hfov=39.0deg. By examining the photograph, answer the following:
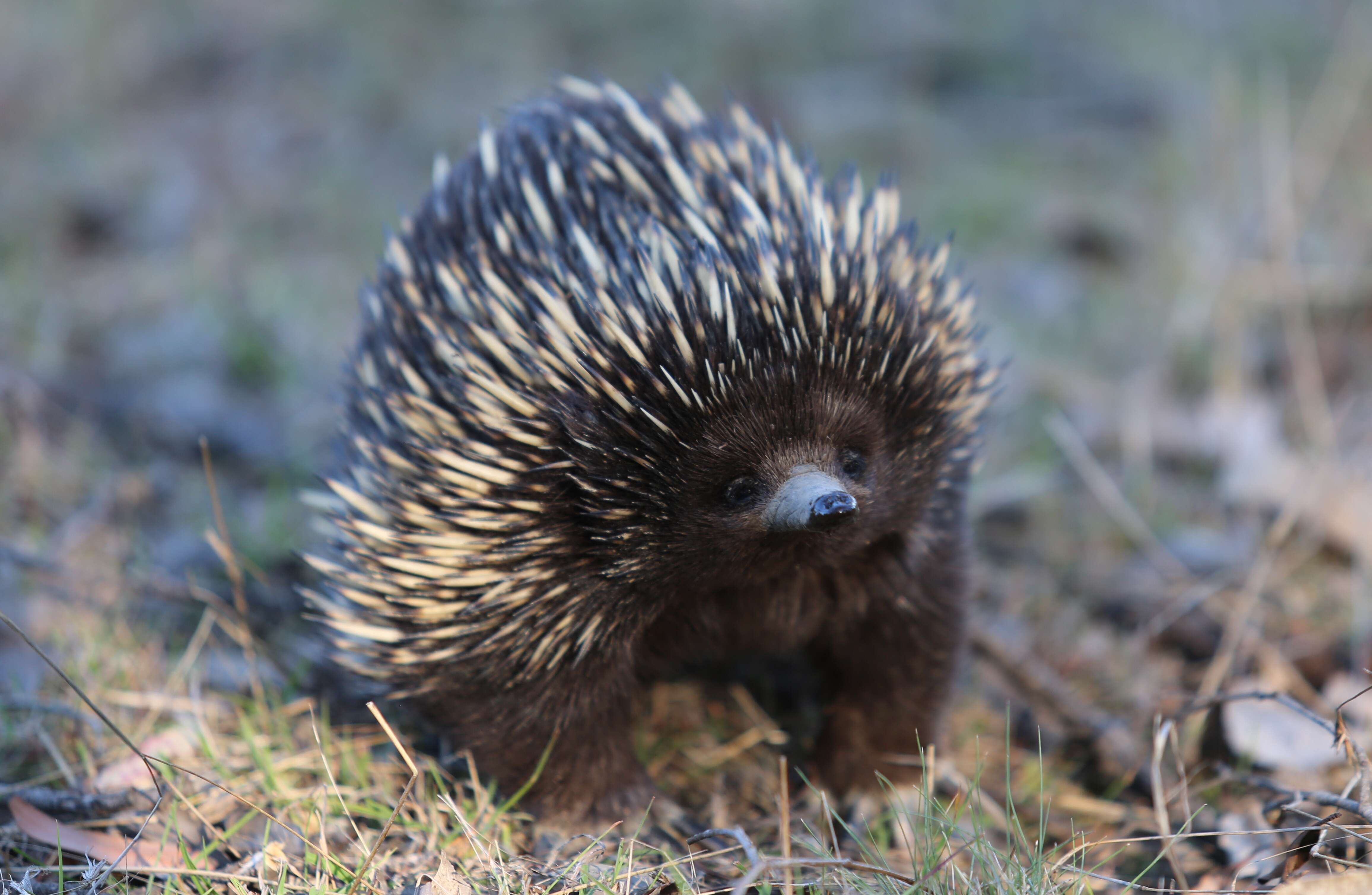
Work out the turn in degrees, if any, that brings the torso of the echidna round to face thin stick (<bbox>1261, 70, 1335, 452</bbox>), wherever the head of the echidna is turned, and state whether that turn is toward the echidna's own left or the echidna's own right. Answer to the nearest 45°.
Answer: approximately 90° to the echidna's own left

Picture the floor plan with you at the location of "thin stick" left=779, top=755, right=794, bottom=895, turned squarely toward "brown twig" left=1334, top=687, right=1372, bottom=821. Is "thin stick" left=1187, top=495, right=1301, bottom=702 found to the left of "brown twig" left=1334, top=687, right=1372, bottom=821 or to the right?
left

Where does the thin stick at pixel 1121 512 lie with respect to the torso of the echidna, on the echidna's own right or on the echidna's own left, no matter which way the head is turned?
on the echidna's own left

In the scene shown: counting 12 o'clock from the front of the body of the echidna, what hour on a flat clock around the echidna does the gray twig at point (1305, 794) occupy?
The gray twig is roughly at 11 o'clock from the echidna.

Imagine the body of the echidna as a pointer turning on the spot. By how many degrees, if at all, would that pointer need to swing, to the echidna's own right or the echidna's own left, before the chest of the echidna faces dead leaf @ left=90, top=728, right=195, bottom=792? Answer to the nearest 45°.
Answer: approximately 135° to the echidna's own right

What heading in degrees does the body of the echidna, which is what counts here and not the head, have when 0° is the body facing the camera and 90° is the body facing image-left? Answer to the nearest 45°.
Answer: approximately 315°

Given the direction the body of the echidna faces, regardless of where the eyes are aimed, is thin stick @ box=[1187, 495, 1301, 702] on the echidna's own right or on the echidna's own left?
on the echidna's own left

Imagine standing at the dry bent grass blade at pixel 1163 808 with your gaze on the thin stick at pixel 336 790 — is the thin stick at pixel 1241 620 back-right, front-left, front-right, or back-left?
back-right

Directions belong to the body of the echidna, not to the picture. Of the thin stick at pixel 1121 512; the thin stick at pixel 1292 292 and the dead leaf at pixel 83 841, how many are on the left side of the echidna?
2
